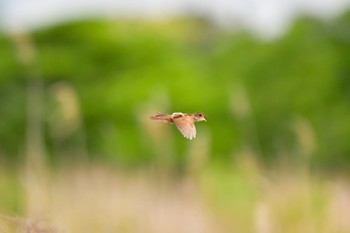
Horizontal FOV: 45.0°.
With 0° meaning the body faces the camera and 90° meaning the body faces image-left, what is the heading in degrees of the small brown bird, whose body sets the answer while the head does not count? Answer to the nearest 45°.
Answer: approximately 270°
